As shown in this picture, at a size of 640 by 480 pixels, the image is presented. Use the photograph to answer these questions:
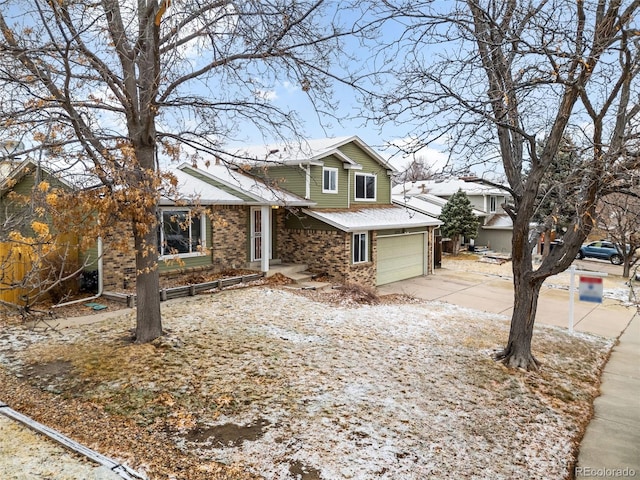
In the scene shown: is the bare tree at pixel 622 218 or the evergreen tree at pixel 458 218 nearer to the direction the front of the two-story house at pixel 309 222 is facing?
the bare tree

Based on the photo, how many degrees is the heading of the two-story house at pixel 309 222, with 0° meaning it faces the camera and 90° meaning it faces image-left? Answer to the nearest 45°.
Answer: approximately 315°

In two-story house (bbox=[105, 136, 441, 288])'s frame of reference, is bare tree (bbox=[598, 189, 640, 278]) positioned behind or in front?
in front

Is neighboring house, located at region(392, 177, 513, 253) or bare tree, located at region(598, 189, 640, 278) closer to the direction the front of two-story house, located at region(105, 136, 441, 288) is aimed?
the bare tree

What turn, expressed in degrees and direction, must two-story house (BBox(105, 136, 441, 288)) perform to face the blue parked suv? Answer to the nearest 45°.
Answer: approximately 90° to its left

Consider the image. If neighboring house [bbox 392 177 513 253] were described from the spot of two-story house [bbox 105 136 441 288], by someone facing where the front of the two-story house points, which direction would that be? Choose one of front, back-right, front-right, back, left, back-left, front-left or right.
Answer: left

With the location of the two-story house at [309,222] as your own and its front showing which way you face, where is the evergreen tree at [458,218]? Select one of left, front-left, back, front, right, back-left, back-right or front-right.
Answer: left
